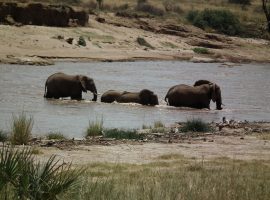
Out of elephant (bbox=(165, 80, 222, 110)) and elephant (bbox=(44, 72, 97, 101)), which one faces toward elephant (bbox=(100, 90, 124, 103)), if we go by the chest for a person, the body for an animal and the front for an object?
elephant (bbox=(44, 72, 97, 101))

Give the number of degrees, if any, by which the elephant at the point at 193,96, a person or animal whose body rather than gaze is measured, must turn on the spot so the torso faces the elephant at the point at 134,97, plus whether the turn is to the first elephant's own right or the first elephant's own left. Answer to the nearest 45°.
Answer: approximately 180°

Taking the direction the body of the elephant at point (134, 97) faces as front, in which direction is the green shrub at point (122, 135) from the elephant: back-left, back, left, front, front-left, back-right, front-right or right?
right

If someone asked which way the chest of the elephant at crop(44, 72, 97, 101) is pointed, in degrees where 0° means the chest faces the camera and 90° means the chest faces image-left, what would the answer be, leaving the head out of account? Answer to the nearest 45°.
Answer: approximately 270°

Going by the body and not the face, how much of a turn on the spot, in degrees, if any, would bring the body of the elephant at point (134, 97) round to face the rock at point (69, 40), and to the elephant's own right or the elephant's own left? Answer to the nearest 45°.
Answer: approximately 90° to the elephant's own left

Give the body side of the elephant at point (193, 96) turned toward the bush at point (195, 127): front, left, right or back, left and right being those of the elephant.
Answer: right

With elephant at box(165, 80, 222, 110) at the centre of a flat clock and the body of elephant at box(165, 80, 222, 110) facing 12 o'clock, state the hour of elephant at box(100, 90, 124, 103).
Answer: elephant at box(100, 90, 124, 103) is roughly at 6 o'clock from elephant at box(165, 80, 222, 110).

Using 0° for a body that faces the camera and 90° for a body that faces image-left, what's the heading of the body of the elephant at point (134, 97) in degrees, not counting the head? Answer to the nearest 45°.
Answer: approximately 270°

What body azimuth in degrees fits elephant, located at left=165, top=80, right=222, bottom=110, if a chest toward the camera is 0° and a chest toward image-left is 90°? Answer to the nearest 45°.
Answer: approximately 270°

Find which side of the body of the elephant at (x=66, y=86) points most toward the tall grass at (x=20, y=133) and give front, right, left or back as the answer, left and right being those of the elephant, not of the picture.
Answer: right
